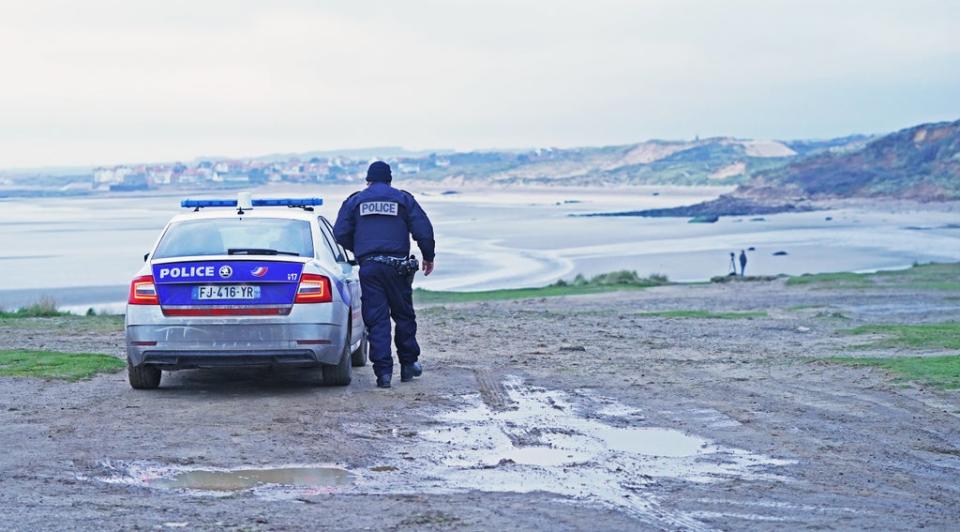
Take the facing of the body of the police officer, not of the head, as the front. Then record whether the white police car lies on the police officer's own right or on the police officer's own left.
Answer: on the police officer's own left

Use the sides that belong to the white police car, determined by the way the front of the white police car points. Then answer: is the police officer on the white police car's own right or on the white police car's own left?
on the white police car's own right

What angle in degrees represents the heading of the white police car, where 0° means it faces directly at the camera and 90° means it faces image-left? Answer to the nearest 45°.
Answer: approximately 180°

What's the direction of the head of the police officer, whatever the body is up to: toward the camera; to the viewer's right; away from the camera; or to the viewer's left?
away from the camera

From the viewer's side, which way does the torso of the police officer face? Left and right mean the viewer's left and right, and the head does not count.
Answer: facing away from the viewer

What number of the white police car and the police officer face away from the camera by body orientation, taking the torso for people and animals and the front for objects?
2
